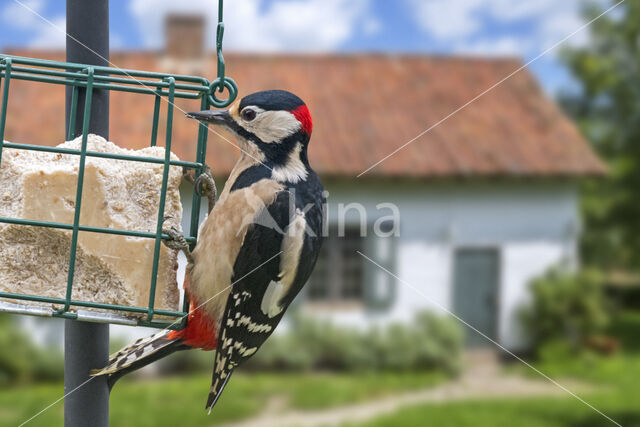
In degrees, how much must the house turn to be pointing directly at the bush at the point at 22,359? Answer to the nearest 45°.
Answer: approximately 90° to its right

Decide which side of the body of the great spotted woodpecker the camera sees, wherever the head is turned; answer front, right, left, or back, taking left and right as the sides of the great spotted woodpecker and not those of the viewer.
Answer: left

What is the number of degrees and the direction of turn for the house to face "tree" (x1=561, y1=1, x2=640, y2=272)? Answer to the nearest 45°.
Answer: approximately 135° to its left

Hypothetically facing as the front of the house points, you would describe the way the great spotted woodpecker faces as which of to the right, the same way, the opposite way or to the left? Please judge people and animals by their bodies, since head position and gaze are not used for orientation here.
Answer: to the right

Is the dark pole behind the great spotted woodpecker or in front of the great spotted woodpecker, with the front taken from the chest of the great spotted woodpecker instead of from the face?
in front

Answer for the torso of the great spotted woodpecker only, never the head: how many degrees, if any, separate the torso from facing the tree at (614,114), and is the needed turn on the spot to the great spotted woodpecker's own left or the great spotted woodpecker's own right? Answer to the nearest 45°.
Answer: approximately 135° to the great spotted woodpecker's own right

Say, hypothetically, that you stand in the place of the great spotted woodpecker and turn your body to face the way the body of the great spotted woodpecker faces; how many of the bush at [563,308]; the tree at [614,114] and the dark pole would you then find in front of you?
1

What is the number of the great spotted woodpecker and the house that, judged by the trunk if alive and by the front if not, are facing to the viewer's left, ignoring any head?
1

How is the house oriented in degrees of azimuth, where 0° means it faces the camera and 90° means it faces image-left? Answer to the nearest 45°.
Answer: approximately 0°
